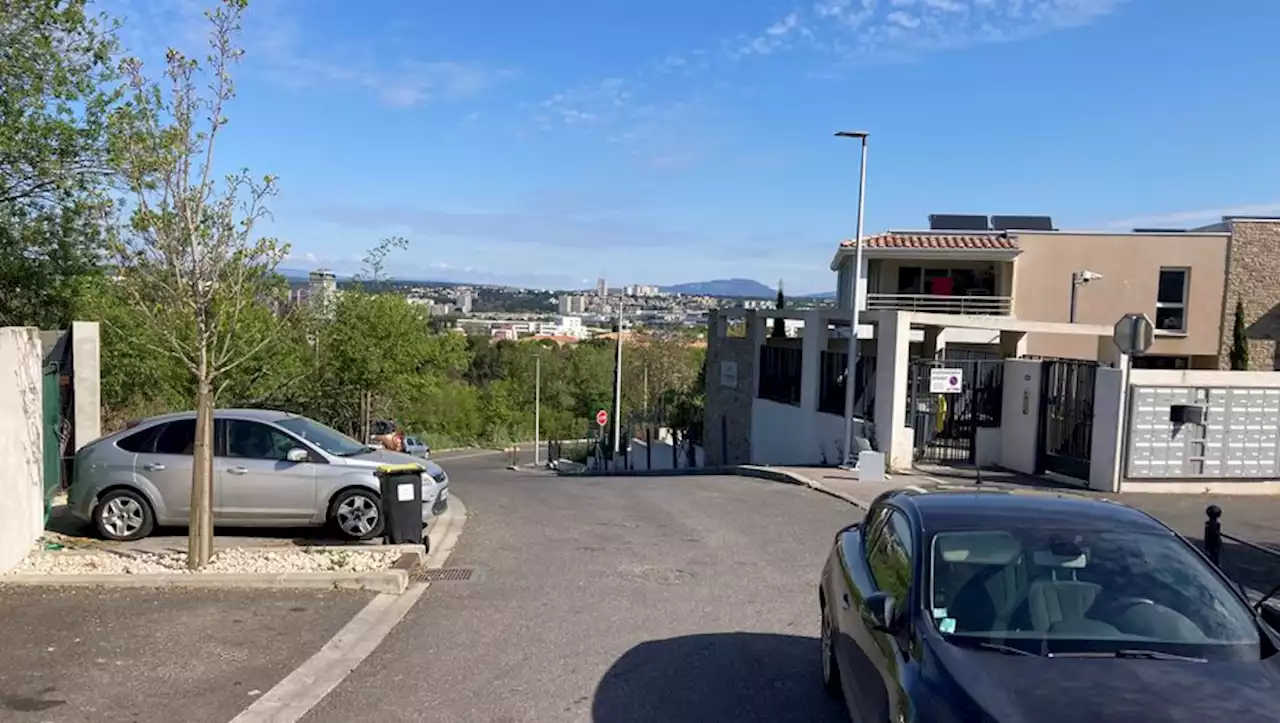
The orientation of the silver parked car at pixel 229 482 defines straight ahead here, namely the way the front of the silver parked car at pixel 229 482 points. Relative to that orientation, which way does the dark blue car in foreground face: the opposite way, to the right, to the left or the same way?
to the right

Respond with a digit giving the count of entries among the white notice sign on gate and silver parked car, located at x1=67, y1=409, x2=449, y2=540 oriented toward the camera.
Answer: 1

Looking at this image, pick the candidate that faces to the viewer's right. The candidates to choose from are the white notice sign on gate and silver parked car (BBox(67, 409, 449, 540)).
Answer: the silver parked car

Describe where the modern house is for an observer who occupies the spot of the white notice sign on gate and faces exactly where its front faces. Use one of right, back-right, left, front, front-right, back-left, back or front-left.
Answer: back

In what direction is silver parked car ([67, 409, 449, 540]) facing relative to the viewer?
to the viewer's right

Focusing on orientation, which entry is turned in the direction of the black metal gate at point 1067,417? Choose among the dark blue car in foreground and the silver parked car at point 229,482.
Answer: the silver parked car

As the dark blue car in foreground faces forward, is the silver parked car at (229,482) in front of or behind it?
behind

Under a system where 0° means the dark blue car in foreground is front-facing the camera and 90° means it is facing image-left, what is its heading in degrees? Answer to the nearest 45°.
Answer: approximately 315°

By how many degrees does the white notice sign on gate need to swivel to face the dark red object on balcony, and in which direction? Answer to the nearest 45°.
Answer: approximately 180°

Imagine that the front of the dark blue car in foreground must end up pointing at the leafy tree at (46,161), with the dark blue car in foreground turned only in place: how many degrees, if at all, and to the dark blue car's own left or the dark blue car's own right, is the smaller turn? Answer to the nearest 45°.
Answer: approximately 135° to the dark blue car's own right

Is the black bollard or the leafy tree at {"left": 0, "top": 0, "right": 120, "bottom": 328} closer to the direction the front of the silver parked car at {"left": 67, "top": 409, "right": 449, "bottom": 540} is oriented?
the black bollard
